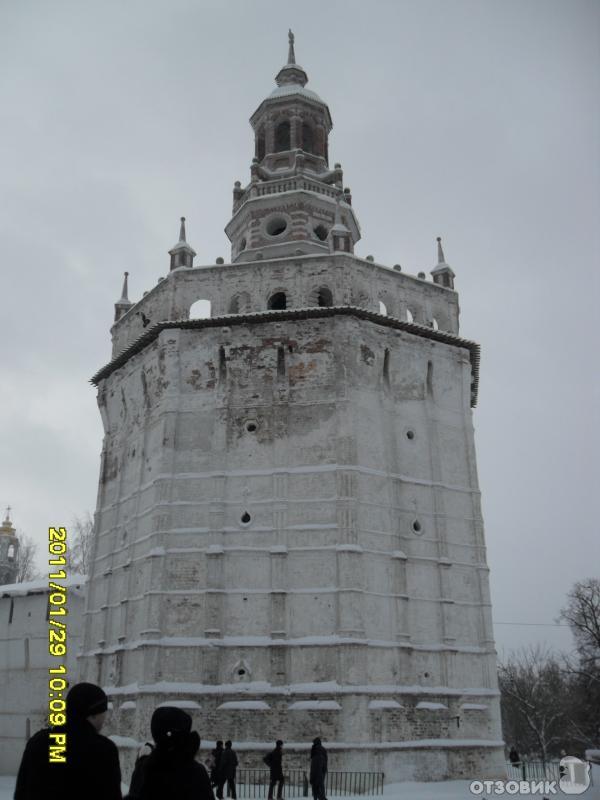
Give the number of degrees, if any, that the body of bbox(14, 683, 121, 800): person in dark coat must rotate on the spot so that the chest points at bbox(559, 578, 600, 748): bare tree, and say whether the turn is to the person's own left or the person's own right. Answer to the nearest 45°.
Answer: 0° — they already face it

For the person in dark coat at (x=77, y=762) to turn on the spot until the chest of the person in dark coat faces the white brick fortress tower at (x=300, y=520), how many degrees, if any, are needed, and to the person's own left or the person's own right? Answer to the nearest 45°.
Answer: approximately 45° to the person's own left

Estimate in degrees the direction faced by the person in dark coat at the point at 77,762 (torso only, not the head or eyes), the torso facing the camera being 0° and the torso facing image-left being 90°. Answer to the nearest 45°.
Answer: approximately 225°
